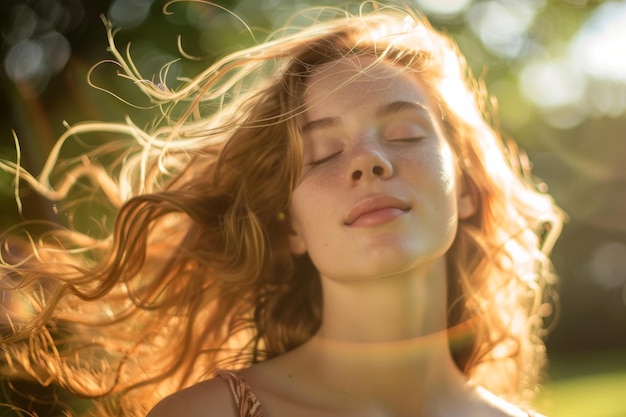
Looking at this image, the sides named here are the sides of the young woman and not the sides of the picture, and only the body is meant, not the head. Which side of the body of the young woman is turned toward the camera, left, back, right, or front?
front
